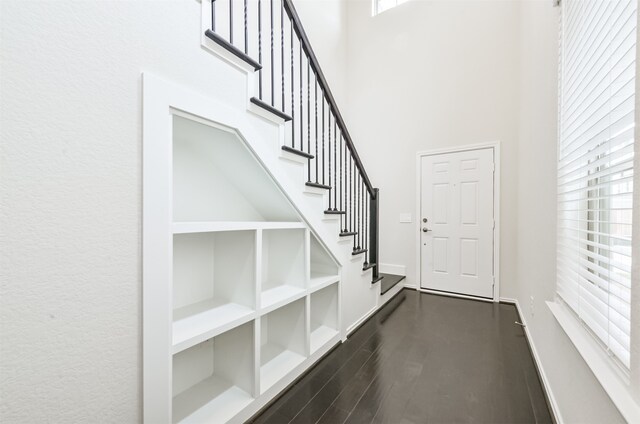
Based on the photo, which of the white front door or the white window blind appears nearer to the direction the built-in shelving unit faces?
the white window blind

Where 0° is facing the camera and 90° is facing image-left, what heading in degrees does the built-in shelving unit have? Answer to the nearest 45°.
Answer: approximately 315°

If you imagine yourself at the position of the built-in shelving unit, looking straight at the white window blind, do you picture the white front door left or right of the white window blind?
left

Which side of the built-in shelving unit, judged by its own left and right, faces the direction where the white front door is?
left

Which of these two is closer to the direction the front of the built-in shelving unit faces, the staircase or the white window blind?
the white window blind

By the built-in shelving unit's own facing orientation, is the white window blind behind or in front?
in front
